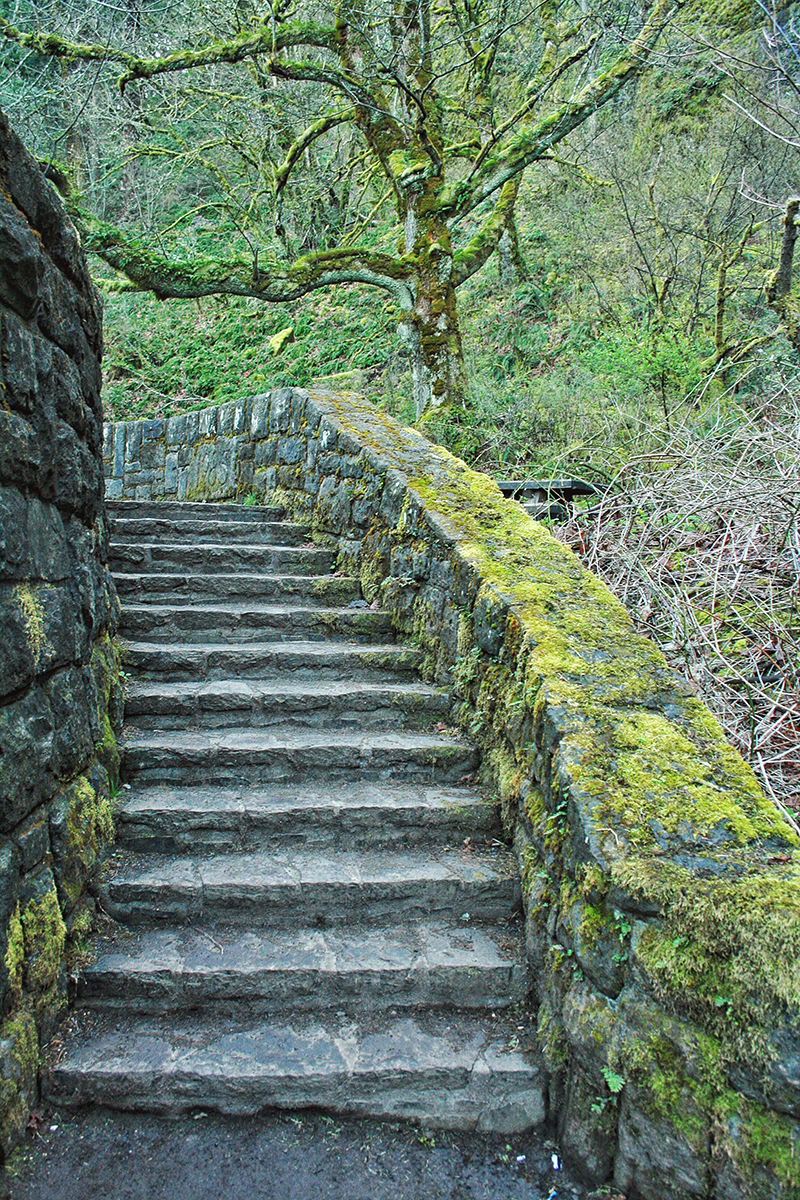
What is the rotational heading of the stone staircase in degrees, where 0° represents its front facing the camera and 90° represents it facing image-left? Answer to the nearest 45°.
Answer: approximately 0°
